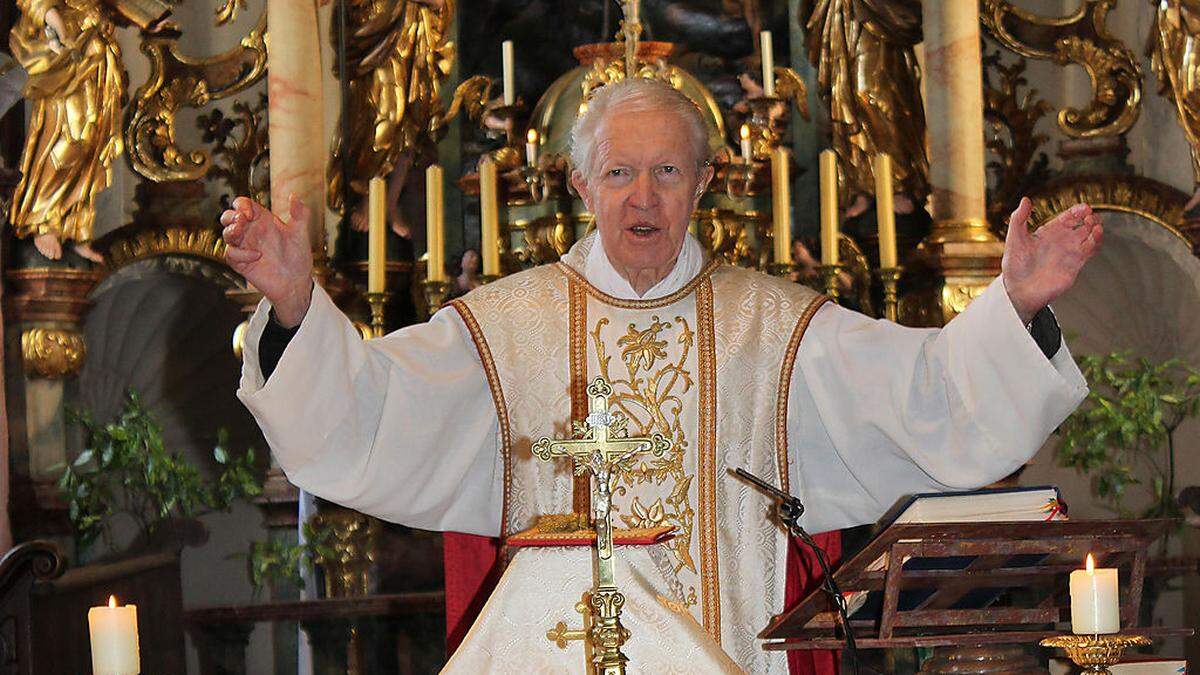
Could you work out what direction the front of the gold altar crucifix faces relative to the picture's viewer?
facing the viewer

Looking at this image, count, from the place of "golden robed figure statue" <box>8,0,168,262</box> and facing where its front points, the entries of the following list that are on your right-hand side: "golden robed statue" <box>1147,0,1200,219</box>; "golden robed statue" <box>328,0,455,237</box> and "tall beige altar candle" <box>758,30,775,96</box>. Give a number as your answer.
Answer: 0

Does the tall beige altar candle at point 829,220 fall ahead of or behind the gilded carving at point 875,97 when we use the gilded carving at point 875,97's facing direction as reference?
ahead

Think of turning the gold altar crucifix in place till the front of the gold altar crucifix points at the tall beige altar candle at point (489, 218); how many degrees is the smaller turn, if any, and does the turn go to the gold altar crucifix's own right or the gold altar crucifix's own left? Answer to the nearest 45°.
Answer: approximately 180°

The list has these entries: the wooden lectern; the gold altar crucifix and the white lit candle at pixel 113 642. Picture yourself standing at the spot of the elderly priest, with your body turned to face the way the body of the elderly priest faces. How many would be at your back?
0

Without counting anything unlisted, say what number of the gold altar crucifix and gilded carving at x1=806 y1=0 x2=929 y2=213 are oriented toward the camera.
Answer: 2

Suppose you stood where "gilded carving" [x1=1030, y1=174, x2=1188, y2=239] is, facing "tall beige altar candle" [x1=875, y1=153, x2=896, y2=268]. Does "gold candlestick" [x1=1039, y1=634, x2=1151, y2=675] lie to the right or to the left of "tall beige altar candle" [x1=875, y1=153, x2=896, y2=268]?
left

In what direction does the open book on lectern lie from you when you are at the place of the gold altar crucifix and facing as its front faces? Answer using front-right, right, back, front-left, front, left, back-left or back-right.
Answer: back-left

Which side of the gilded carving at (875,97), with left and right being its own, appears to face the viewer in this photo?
front

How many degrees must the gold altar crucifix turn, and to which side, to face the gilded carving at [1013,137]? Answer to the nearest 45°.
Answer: approximately 180°

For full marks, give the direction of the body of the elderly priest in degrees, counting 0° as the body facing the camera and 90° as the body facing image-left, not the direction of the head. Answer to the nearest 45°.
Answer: approximately 0°

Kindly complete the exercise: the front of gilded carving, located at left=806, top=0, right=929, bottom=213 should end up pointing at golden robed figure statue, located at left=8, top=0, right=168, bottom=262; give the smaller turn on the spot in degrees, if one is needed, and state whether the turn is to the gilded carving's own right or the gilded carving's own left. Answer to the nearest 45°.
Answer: approximately 90° to the gilded carving's own right

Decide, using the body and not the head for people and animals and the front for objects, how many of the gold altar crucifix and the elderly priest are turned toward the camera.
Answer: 2

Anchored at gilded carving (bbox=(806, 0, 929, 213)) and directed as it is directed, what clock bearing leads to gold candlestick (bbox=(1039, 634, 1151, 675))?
The gold candlestick is roughly at 12 o'clock from the gilded carving.

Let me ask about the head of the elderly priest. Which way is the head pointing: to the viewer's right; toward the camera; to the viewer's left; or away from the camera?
toward the camera
